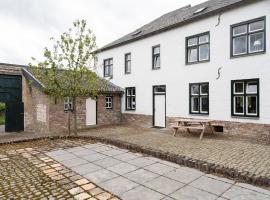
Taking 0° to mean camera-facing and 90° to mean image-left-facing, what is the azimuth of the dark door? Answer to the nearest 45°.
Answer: approximately 0°

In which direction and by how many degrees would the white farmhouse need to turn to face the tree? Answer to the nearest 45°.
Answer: approximately 45° to its right

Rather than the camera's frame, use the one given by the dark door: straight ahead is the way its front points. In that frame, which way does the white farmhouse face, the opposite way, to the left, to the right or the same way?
to the right

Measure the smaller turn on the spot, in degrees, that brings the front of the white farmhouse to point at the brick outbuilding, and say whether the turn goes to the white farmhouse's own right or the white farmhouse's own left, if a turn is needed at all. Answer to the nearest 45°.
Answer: approximately 45° to the white farmhouse's own right

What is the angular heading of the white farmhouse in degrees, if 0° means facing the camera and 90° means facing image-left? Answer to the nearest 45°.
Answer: approximately 45°
